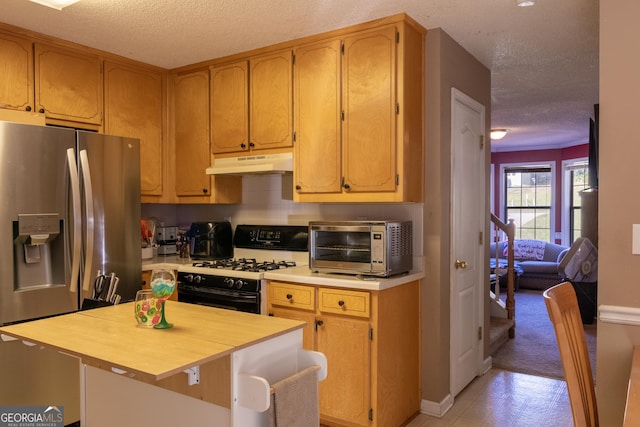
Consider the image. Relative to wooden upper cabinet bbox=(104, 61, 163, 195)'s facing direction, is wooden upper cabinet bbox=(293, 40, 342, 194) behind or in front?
in front

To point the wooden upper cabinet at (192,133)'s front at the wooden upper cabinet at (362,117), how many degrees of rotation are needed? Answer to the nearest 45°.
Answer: approximately 90° to its left

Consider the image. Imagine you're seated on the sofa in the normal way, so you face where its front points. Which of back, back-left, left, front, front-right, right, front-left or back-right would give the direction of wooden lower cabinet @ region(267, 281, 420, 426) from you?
front

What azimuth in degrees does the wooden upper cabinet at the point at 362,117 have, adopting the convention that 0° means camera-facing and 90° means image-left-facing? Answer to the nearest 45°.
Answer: approximately 45°

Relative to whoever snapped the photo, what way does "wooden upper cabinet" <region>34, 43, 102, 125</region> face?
facing the viewer and to the right of the viewer

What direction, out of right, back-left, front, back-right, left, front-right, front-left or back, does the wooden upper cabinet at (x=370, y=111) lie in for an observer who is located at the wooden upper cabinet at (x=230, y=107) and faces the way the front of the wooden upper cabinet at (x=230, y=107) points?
left

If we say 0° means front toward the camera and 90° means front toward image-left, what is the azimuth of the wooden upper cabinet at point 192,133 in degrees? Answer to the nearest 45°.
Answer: approximately 45°

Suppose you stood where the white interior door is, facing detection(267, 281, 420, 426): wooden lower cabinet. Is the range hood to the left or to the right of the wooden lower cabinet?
right

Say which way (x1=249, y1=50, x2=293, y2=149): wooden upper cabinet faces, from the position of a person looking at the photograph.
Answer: facing the viewer and to the left of the viewer

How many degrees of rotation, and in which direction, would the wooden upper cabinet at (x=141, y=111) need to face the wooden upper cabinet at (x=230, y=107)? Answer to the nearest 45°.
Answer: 0° — it already faces it

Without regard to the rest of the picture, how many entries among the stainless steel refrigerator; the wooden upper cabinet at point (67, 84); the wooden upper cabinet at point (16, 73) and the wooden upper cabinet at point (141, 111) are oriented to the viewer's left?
0

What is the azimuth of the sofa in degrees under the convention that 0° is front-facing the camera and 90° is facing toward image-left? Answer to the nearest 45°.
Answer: approximately 0°
